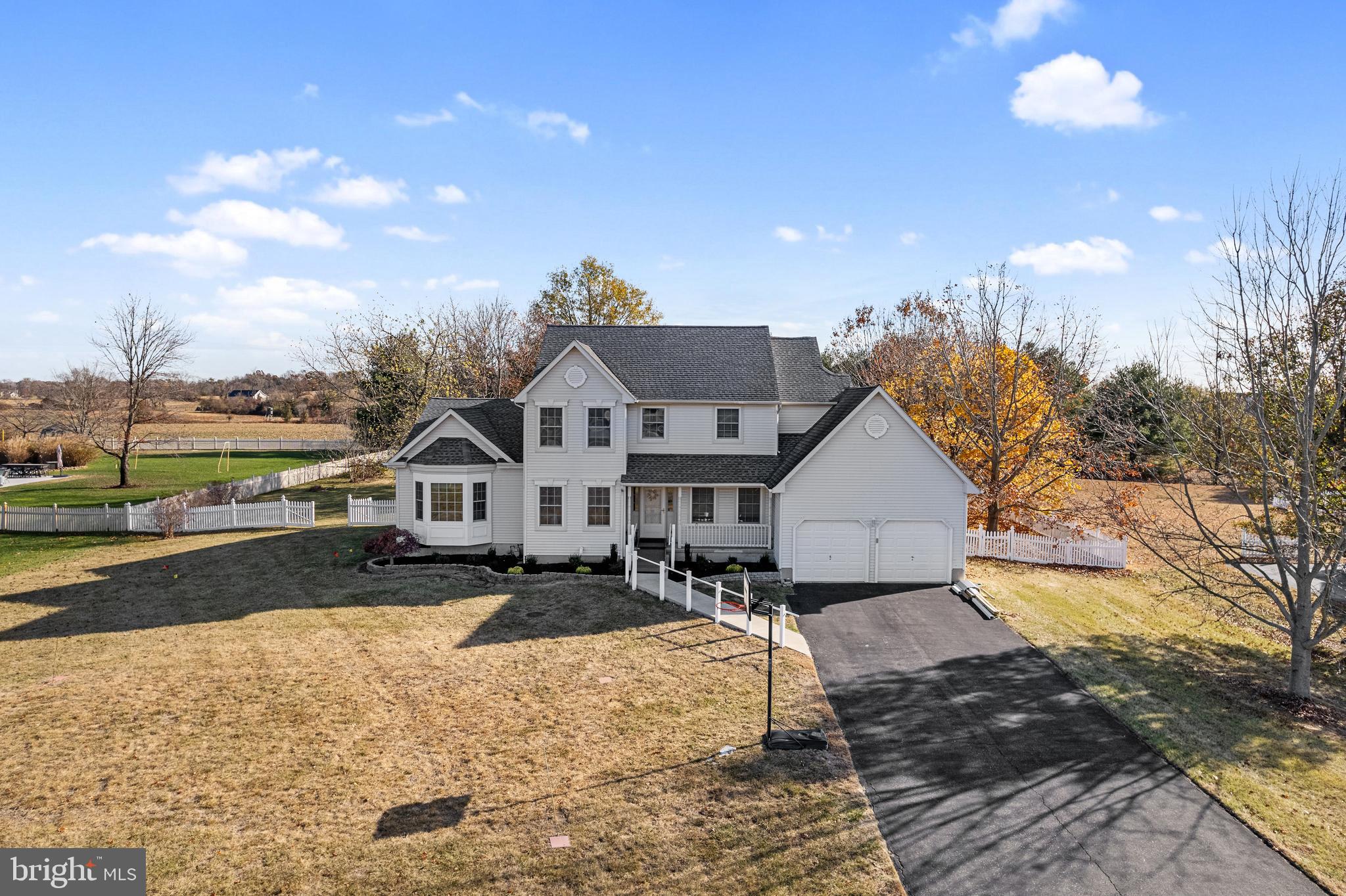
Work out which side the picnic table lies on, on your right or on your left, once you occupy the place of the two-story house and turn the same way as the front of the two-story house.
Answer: on your right

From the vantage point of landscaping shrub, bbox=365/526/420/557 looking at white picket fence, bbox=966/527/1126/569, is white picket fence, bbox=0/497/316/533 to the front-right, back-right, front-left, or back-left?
back-left

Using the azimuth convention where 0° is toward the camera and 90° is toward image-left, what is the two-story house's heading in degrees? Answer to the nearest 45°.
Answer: approximately 0°

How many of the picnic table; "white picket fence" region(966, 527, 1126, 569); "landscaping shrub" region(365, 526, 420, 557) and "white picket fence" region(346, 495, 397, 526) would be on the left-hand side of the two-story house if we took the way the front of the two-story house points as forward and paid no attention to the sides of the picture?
1

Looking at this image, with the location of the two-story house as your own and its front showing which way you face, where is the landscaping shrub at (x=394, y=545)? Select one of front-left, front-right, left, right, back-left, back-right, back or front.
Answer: right

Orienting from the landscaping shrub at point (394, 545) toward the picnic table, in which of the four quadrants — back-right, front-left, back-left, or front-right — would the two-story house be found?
back-right

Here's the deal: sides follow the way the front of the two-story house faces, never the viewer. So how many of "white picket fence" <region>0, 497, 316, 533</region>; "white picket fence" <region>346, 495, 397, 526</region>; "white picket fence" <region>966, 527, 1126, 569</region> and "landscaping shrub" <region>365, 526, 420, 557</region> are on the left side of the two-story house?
1

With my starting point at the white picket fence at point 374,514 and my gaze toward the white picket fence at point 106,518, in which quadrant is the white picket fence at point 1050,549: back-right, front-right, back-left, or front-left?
back-left

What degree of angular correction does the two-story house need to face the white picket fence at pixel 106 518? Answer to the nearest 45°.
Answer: approximately 90° to its right

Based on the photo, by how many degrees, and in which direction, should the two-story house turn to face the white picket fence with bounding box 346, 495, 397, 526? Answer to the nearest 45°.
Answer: approximately 135° to its right

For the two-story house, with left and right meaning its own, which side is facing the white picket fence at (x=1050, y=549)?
left
